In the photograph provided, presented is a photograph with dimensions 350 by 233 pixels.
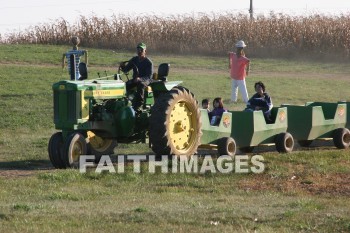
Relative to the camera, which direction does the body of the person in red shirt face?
toward the camera

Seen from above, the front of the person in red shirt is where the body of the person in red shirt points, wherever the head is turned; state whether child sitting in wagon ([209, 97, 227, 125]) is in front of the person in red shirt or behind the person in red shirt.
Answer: in front

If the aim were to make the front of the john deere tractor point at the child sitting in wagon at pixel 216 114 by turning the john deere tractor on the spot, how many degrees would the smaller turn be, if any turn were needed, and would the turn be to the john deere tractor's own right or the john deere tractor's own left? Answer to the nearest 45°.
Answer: approximately 180°

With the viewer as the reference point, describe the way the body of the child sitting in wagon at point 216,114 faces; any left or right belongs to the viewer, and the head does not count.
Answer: facing the viewer and to the left of the viewer

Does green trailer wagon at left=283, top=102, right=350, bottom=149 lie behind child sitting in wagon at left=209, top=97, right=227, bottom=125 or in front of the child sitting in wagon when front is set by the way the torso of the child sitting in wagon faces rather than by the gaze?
behind

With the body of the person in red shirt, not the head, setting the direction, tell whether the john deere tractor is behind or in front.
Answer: in front

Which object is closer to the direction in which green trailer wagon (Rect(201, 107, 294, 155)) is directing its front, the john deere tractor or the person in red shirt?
the john deere tractor

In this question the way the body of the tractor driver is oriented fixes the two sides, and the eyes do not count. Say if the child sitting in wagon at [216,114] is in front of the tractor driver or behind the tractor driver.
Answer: behind

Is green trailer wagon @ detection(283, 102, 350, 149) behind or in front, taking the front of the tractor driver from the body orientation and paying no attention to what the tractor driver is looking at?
behind

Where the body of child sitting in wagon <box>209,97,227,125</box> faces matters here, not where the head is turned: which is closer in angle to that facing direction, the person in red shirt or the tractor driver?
the tractor driver

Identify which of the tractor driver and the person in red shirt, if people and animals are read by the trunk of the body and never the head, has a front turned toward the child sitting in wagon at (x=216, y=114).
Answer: the person in red shirt
